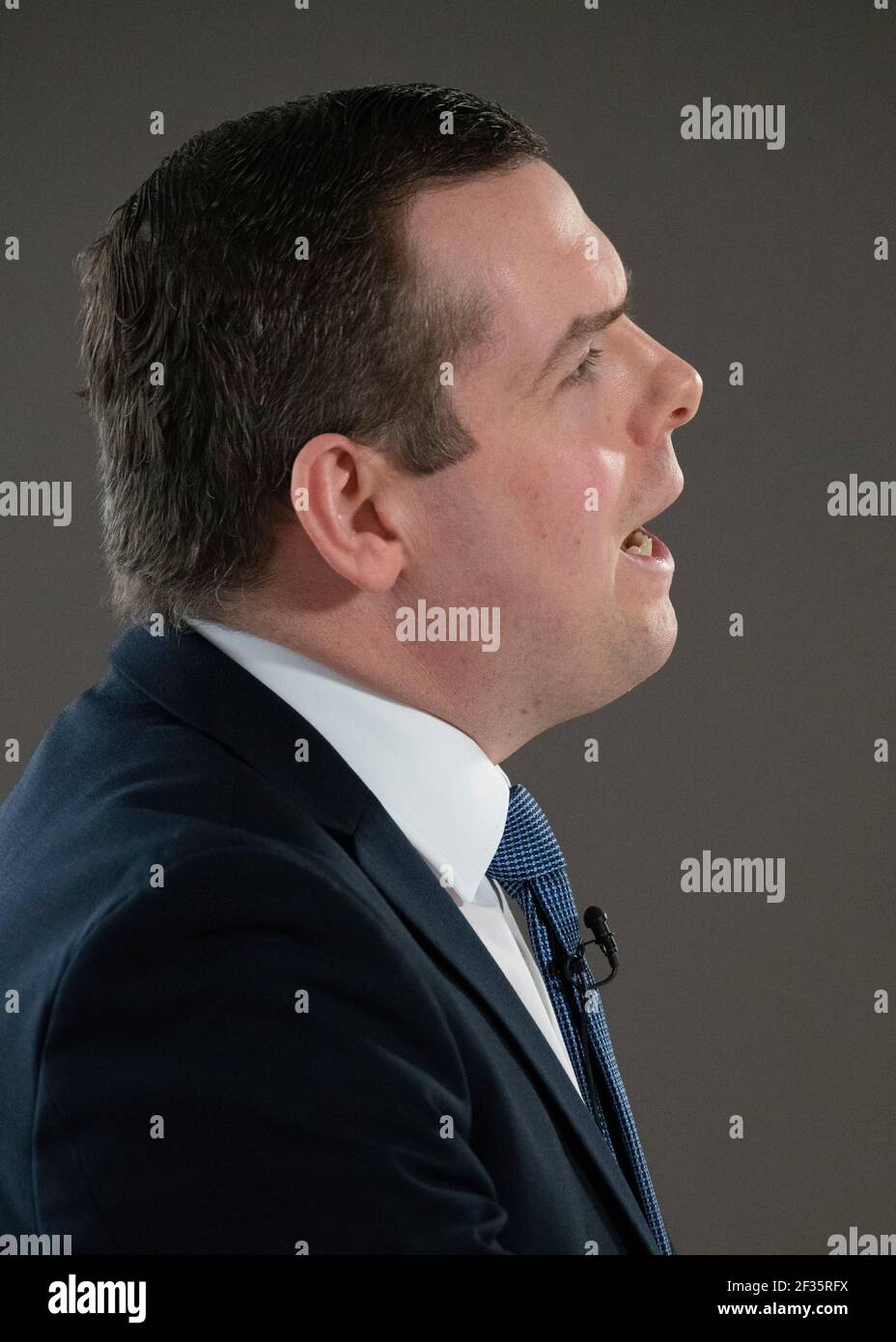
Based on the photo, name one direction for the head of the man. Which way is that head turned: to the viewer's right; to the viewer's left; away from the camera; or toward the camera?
to the viewer's right

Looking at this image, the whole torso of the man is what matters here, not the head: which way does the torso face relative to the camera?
to the viewer's right
